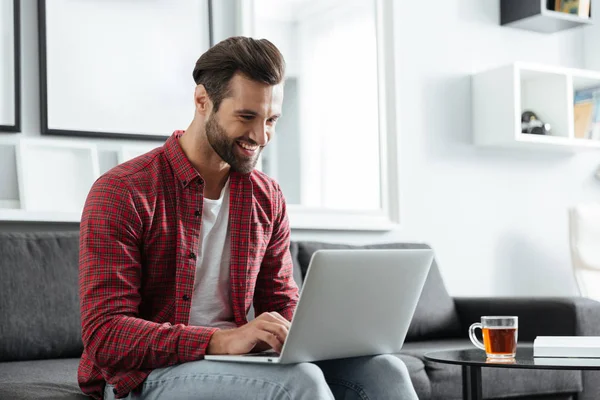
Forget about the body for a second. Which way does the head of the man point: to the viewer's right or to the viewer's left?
to the viewer's right

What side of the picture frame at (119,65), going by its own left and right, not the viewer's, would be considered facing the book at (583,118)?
left

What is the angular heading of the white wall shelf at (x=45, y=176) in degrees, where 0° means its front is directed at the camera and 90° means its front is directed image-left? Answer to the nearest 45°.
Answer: approximately 0°

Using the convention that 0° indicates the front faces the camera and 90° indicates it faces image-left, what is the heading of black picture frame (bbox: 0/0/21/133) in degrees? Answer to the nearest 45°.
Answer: approximately 0°

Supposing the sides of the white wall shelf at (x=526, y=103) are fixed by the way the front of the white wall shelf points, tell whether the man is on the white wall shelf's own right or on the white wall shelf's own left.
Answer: on the white wall shelf's own right

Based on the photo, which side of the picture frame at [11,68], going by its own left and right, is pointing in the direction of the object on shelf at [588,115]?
left

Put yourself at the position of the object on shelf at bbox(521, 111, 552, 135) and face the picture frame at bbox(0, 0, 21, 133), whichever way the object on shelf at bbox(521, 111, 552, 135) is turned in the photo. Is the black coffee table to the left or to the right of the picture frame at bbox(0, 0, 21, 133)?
left

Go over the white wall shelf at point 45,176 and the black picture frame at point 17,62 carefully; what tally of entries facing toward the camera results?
2

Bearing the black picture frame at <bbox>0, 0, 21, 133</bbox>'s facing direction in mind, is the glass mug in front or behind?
in front

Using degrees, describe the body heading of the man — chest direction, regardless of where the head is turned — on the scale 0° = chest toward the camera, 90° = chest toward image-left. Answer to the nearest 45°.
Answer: approximately 315°

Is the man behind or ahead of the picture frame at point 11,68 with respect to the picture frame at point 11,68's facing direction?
ahead
